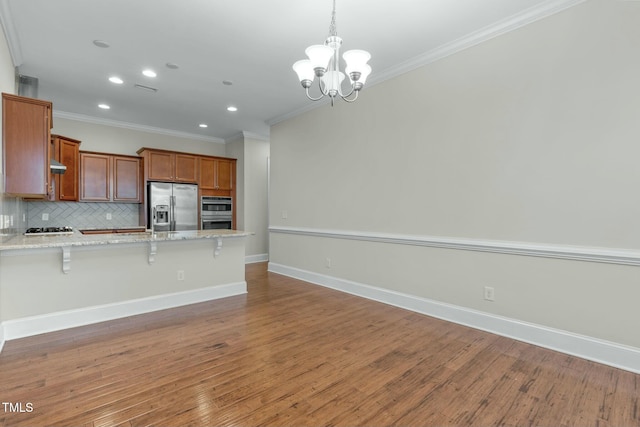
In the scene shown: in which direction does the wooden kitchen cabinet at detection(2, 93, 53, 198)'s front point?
to the viewer's right

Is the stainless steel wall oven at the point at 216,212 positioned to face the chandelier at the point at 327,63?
yes

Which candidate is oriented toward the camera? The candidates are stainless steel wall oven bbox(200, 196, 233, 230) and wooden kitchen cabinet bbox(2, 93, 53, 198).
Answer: the stainless steel wall oven

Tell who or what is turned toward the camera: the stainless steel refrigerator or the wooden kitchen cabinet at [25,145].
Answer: the stainless steel refrigerator

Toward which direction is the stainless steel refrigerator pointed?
toward the camera

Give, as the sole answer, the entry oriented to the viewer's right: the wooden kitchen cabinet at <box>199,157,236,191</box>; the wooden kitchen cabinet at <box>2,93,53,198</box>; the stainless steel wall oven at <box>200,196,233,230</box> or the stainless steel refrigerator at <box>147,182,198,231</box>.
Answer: the wooden kitchen cabinet at <box>2,93,53,198</box>

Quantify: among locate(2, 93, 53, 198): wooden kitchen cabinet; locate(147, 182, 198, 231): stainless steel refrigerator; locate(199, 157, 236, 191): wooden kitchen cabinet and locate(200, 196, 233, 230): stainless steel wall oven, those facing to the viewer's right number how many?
1

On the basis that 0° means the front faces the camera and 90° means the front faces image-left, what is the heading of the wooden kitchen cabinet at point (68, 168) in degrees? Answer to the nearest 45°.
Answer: approximately 315°

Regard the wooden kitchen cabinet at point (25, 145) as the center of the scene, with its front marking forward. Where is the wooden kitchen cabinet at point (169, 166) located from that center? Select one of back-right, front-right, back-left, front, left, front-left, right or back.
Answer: front-left

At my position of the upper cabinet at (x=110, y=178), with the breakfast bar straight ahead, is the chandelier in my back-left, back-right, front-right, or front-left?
front-left

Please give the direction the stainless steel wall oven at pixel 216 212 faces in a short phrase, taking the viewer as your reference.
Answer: facing the viewer

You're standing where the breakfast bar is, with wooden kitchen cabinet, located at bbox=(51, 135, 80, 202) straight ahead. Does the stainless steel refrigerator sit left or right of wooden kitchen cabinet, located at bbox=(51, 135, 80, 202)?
right

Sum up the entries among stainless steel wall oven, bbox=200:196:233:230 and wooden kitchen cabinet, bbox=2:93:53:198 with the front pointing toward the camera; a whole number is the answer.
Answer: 1

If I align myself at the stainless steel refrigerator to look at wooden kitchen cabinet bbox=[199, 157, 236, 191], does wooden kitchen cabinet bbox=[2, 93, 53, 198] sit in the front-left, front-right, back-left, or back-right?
back-right

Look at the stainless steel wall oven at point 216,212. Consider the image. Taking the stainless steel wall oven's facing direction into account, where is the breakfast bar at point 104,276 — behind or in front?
in front
